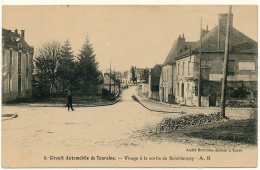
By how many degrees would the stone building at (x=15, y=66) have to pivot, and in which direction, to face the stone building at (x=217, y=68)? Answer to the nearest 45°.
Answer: approximately 45° to its left

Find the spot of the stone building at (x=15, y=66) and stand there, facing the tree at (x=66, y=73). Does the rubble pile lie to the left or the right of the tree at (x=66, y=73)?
right

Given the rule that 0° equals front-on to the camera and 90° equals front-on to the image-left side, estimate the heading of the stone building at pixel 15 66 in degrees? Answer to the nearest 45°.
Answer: approximately 315°

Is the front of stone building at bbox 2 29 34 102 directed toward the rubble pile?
yes

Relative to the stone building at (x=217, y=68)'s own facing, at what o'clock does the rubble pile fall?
The rubble pile is roughly at 11 o'clock from the stone building.
